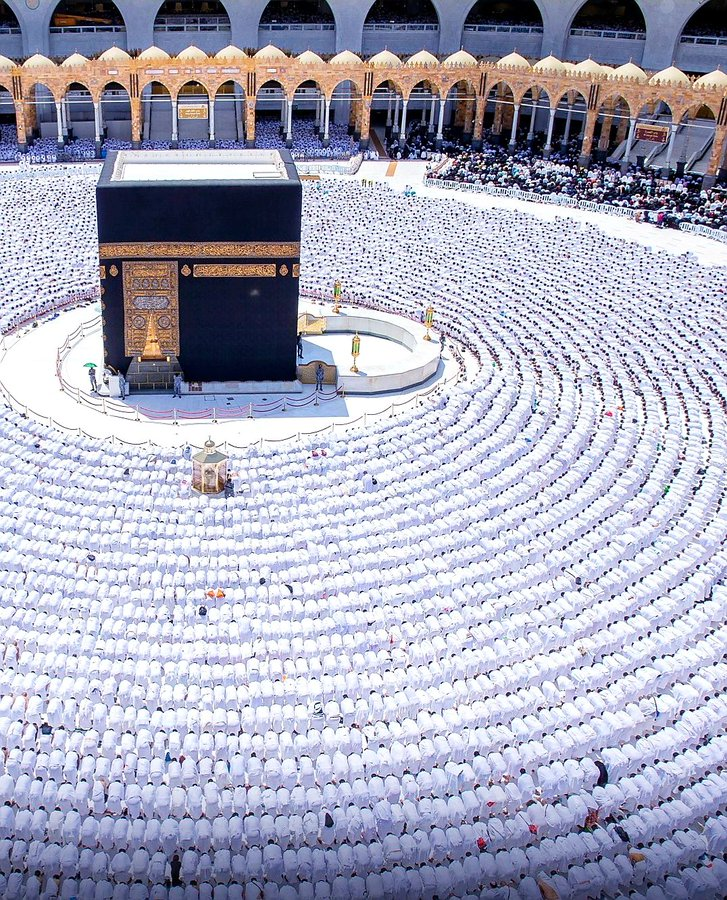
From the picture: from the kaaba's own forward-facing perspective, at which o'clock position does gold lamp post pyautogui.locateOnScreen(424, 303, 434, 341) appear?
The gold lamp post is roughly at 8 o'clock from the kaaba.

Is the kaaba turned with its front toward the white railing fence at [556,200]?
no

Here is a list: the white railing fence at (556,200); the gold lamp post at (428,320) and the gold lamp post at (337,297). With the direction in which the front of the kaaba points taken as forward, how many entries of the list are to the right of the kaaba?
0

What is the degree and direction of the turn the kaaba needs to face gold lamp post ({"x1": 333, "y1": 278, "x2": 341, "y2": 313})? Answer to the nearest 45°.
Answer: approximately 135° to its left

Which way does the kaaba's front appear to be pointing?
toward the camera
